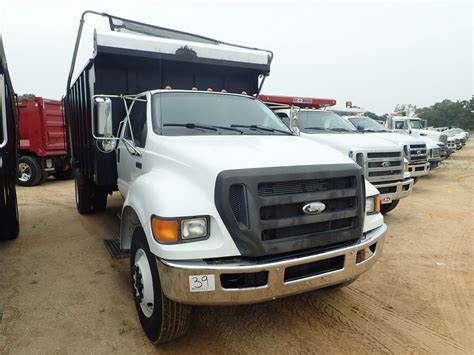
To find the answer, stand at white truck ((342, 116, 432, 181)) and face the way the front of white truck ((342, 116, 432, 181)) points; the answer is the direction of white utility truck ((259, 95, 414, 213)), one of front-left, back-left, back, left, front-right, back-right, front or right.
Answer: front-right

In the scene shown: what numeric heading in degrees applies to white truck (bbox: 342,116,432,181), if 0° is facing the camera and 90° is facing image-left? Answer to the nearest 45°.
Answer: approximately 315°

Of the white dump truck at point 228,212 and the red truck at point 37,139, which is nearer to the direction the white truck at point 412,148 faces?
the white dump truck

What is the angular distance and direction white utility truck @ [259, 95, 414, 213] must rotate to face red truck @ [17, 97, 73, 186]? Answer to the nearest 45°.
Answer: approximately 135° to its right

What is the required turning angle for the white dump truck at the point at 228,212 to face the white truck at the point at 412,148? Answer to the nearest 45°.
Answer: approximately 90° to its left

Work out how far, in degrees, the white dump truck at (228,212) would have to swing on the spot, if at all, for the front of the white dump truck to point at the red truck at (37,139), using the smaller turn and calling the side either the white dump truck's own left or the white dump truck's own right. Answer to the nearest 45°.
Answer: approximately 180°

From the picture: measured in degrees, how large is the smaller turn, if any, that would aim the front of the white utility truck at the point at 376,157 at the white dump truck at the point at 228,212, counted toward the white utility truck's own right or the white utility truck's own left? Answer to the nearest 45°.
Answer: approximately 45° to the white utility truck's own right

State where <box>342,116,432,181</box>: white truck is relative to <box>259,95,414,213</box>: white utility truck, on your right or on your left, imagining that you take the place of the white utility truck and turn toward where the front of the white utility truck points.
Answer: on your left
